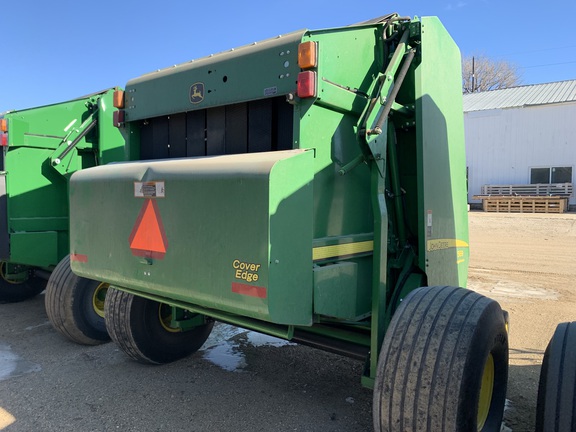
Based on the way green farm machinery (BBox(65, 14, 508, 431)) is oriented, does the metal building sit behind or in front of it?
in front

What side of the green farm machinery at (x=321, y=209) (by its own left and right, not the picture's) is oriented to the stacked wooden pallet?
front

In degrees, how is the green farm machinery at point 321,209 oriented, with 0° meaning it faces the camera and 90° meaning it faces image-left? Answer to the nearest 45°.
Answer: approximately 225°

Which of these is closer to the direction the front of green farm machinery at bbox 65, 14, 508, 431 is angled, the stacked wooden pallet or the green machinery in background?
the stacked wooden pallet

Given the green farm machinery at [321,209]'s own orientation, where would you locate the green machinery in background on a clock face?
The green machinery in background is roughly at 9 o'clock from the green farm machinery.
